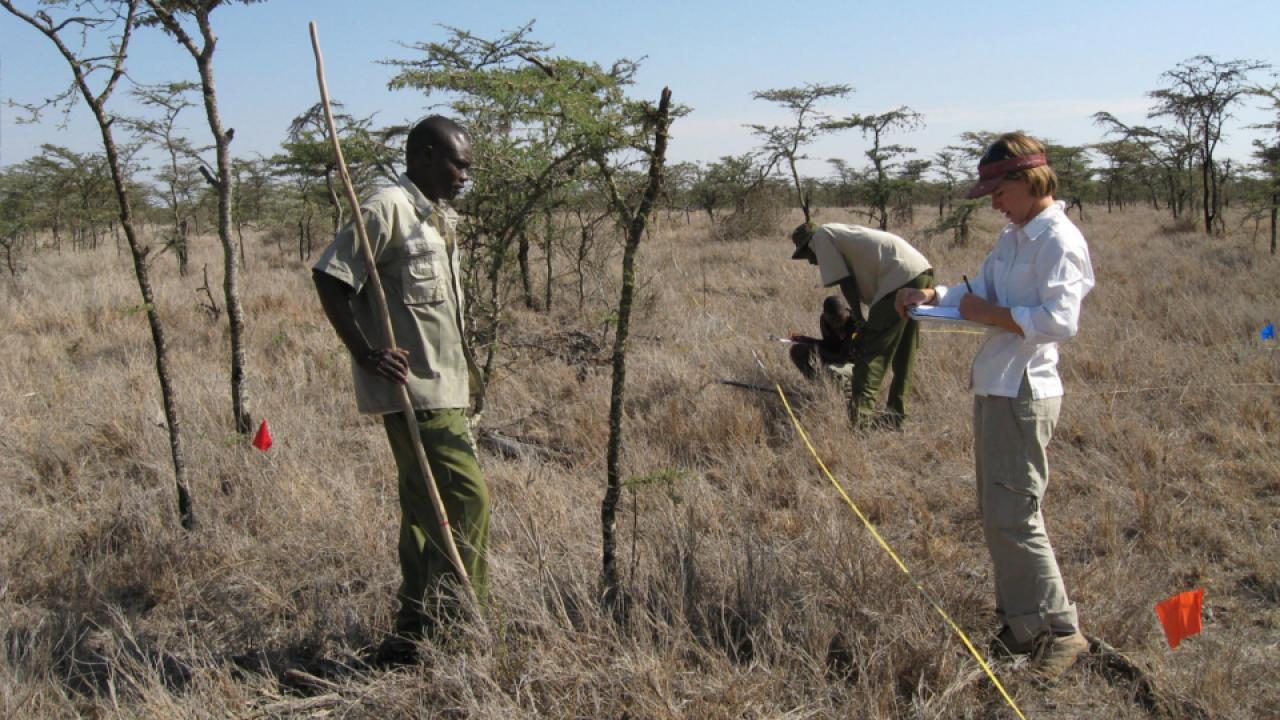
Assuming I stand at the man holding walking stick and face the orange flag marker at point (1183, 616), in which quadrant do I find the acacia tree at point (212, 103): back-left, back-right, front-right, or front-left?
back-left

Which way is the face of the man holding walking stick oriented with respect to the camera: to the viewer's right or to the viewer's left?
to the viewer's right

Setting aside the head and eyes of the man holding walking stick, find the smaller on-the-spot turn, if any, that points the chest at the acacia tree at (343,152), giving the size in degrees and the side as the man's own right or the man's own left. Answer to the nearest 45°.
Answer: approximately 135° to the man's own left

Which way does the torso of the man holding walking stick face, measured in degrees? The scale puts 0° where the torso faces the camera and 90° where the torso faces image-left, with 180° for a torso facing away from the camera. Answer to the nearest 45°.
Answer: approximately 315°

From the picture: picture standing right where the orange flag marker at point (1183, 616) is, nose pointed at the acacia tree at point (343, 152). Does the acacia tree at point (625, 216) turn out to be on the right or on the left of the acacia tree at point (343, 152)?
left

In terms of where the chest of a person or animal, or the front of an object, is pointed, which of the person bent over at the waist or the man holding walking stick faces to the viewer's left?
the person bent over at the waist

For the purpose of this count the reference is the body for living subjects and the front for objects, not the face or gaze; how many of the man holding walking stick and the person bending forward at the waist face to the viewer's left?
1

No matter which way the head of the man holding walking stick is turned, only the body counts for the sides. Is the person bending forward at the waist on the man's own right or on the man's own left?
on the man's own left

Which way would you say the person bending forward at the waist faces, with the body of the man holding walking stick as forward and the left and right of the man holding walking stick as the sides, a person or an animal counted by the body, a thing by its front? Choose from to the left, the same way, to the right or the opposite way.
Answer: the opposite way

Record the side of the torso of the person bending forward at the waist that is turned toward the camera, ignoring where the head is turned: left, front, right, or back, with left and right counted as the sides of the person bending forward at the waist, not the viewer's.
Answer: left

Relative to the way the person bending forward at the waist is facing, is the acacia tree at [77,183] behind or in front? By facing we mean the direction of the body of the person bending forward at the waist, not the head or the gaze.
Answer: in front
